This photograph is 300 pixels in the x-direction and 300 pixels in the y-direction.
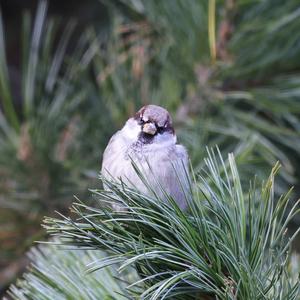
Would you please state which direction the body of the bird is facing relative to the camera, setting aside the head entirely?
toward the camera
